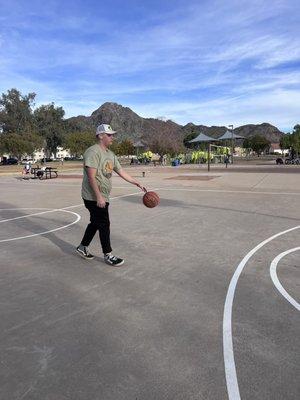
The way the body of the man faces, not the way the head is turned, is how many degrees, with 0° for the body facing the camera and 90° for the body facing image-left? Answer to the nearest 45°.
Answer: approximately 315°
